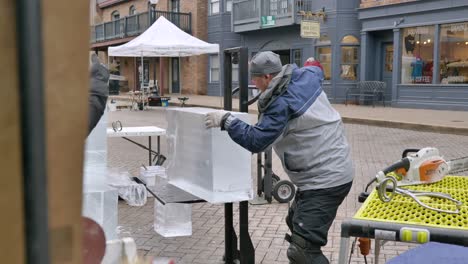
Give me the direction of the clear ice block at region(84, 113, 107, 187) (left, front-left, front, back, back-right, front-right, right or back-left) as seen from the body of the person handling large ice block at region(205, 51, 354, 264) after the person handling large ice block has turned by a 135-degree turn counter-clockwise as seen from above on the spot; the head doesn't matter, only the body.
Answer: back-right

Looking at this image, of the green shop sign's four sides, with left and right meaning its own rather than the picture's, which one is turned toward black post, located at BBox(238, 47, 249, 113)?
front

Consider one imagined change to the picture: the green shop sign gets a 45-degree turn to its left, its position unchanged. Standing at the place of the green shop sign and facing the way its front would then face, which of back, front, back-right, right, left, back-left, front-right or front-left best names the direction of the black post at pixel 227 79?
front-right

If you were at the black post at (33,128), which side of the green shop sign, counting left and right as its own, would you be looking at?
front

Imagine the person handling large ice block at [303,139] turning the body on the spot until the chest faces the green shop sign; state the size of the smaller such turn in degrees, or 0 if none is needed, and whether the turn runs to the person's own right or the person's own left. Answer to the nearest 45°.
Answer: approximately 90° to the person's own right

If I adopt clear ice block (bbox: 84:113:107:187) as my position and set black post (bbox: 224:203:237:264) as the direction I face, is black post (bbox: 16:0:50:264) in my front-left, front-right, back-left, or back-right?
front-right

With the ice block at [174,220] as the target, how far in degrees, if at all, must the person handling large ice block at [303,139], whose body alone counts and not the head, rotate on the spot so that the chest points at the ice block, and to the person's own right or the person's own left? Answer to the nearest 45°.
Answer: approximately 45° to the person's own right

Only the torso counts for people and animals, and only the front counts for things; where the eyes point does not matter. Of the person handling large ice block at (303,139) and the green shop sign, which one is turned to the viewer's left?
the person handling large ice block

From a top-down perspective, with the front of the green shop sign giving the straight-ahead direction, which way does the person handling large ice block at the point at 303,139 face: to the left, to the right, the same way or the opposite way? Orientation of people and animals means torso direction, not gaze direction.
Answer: to the right

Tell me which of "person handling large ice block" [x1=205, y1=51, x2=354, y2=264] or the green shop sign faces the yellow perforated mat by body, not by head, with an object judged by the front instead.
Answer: the green shop sign

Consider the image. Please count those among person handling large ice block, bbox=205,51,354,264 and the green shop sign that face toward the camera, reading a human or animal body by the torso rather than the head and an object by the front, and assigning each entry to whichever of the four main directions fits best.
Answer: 1

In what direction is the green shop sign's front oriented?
toward the camera

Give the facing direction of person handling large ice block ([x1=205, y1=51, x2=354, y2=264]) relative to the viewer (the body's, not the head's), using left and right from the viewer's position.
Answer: facing to the left of the viewer

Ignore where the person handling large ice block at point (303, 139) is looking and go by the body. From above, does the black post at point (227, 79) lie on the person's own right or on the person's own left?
on the person's own right

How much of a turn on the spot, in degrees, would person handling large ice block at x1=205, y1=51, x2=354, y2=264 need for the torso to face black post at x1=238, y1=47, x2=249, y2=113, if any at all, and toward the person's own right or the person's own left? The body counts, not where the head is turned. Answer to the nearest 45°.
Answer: approximately 45° to the person's own right
